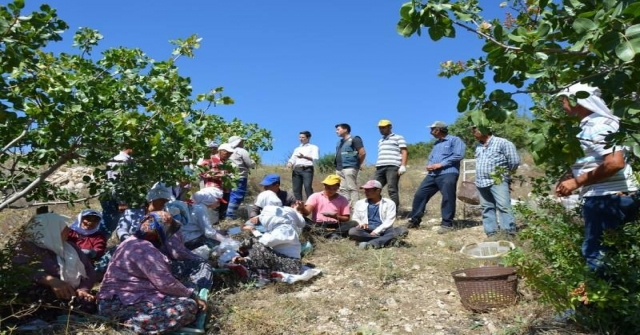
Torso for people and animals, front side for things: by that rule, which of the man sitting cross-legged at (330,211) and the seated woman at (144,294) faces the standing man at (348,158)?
the seated woman

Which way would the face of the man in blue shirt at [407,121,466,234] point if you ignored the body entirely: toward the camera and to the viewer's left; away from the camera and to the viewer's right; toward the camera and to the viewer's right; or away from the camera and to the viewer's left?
toward the camera and to the viewer's left

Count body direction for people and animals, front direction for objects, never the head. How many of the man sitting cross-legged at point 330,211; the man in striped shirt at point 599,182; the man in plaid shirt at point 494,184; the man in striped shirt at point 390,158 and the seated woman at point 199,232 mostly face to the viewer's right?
1

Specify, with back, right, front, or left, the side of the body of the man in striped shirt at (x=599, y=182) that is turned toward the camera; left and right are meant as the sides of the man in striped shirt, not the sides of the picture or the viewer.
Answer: left

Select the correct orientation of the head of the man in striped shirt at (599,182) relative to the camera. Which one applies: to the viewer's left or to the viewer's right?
to the viewer's left

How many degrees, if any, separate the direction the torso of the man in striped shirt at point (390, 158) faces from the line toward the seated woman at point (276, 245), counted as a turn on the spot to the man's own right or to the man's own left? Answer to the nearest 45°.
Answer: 0° — they already face them

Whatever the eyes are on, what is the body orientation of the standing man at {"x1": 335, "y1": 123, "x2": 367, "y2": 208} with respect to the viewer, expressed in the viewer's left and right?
facing the viewer and to the left of the viewer

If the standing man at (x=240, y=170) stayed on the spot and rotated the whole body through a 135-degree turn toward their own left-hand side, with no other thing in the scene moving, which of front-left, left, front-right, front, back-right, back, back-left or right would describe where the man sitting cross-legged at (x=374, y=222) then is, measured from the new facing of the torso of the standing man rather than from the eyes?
front

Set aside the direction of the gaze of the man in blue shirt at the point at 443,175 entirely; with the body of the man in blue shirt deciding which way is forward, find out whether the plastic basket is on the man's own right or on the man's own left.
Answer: on the man's own left

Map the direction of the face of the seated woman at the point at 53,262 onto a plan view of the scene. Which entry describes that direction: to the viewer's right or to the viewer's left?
to the viewer's right

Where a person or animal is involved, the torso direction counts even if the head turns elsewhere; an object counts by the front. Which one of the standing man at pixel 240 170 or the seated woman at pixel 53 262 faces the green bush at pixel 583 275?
the seated woman

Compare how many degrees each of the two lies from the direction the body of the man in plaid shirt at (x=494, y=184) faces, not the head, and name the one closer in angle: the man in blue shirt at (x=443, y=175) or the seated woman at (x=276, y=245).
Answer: the seated woman

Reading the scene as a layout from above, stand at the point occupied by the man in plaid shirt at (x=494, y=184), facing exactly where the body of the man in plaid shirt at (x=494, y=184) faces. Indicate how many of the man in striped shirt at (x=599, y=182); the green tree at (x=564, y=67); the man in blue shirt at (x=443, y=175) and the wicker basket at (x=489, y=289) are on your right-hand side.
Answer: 1

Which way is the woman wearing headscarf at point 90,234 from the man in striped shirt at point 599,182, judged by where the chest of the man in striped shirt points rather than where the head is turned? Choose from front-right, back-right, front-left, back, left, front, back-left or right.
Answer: front

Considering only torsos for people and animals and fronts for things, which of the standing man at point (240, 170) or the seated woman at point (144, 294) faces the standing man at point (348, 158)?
the seated woman

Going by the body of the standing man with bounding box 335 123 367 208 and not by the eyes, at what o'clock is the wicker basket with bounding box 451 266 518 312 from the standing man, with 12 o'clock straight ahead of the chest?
The wicker basket is roughly at 10 o'clock from the standing man.
